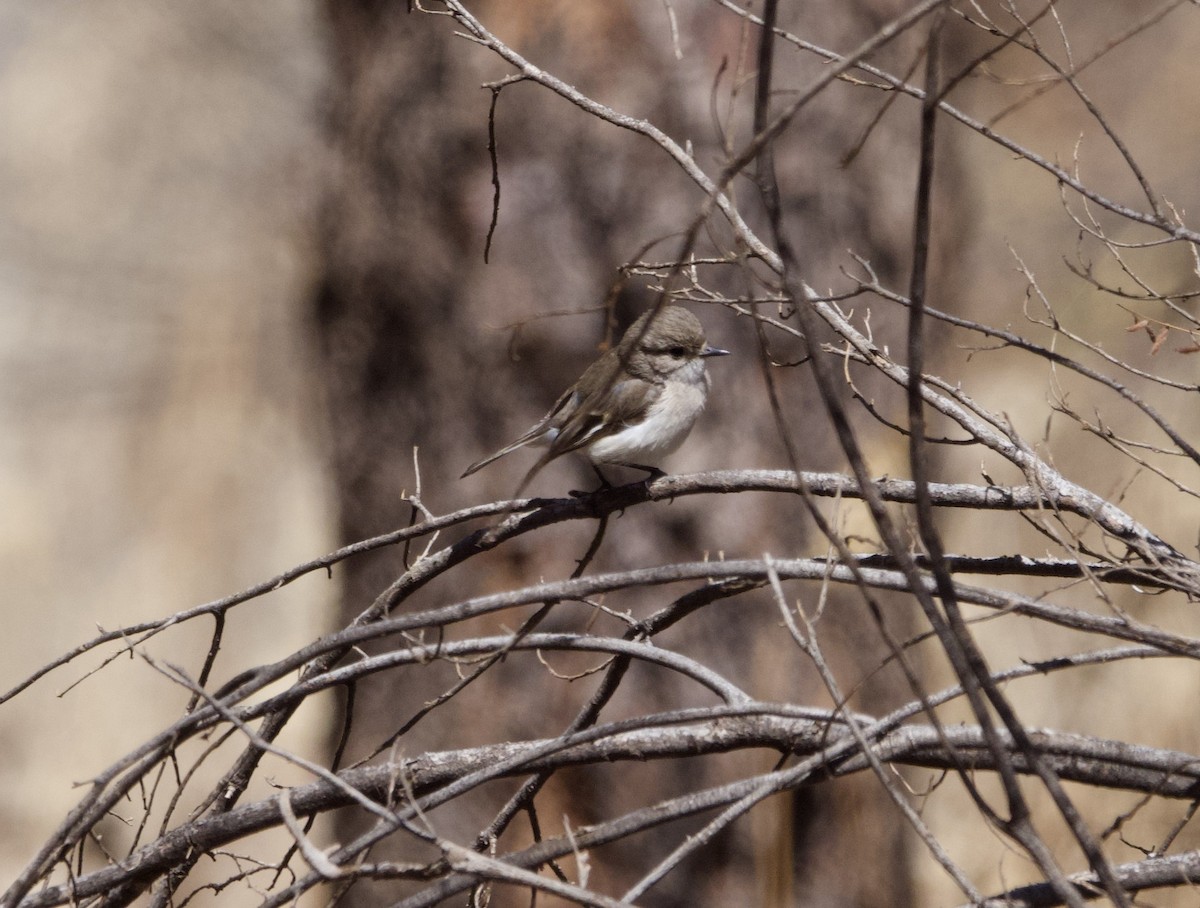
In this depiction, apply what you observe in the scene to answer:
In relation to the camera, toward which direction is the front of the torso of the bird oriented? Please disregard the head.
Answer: to the viewer's right
